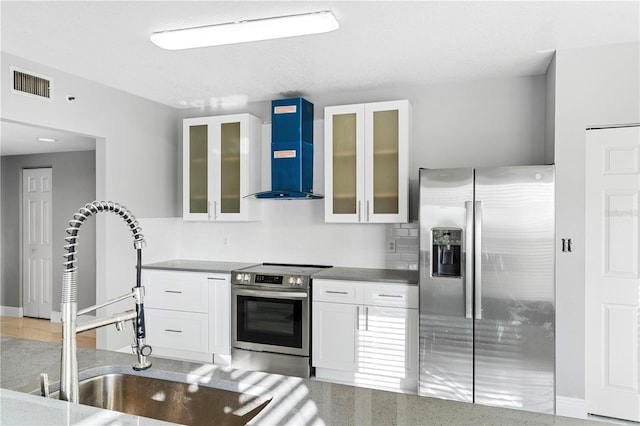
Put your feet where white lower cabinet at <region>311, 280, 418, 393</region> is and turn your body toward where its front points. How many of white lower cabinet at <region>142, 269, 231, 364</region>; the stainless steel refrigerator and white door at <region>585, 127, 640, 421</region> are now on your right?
1

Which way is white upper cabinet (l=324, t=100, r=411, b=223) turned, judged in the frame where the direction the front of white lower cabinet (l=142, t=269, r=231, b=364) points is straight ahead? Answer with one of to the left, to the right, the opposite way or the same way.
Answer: the same way

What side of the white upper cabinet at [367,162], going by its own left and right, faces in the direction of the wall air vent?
right

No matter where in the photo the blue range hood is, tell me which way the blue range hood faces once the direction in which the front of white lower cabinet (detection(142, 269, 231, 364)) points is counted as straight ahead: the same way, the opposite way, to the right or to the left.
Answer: the same way

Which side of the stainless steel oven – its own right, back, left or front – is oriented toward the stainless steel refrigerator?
left

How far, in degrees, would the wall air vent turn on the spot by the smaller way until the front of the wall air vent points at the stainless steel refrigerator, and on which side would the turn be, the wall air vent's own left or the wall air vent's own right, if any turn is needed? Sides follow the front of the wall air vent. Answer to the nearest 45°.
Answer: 0° — it already faces it

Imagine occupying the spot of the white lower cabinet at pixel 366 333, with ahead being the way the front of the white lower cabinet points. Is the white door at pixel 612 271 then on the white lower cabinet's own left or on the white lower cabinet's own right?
on the white lower cabinet's own left

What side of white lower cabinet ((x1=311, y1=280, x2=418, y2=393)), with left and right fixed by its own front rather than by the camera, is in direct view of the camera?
front

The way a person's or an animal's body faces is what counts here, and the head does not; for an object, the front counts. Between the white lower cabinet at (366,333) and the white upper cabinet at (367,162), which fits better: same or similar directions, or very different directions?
same or similar directions

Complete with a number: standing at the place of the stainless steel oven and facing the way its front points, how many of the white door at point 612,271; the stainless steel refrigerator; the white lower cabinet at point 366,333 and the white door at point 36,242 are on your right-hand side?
1

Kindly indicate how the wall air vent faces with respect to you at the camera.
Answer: facing the viewer and to the right of the viewer

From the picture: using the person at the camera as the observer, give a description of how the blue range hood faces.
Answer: facing the viewer and to the left of the viewer

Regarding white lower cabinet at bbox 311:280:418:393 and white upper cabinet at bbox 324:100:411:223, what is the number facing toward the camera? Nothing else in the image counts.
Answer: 2

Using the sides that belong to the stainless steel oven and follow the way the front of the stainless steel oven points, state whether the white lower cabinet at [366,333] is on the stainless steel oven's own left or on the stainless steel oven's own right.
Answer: on the stainless steel oven's own left
